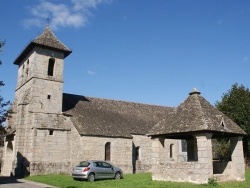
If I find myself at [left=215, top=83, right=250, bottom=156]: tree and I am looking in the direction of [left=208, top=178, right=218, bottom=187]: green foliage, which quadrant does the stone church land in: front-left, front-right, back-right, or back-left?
front-right

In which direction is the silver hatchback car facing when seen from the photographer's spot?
facing away from the viewer and to the right of the viewer

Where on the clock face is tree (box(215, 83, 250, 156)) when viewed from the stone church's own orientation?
The tree is roughly at 7 o'clock from the stone church.

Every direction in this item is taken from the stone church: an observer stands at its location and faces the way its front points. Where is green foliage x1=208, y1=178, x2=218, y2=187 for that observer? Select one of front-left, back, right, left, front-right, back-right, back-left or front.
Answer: left

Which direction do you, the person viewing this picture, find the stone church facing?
facing the viewer and to the left of the viewer

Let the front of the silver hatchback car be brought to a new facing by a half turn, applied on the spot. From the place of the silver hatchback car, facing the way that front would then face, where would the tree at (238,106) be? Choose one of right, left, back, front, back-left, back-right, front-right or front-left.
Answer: back
